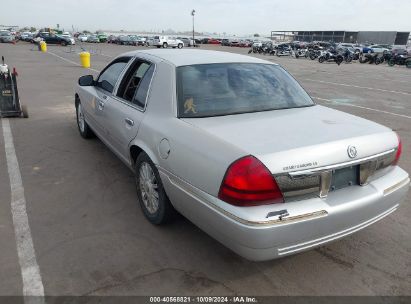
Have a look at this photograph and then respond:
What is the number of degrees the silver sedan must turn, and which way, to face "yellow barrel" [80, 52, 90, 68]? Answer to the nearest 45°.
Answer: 0° — it already faces it

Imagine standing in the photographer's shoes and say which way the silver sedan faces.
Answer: facing away from the viewer and to the left of the viewer
